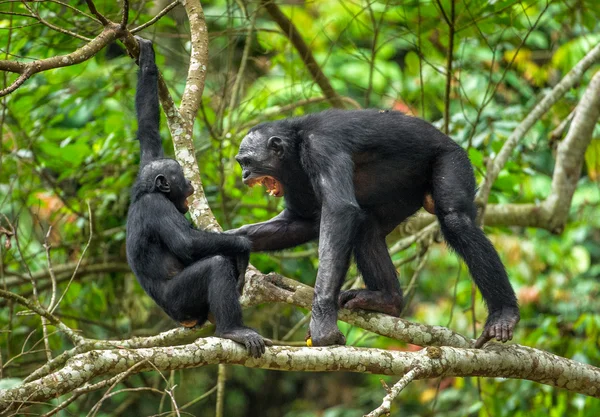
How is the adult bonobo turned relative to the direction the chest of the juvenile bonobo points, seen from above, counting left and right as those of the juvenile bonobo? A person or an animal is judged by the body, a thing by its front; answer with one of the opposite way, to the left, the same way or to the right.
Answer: the opposite way

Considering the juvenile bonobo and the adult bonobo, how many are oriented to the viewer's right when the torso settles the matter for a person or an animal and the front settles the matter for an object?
1

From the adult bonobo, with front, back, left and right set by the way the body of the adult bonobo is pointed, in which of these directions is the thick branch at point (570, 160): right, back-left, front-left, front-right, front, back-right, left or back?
back-right

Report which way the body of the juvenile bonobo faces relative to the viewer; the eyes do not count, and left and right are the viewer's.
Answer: facing to the right of the viewer

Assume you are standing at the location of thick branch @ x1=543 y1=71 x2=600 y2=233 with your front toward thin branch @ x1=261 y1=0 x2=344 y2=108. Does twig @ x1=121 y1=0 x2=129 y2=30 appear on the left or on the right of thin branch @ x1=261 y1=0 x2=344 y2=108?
left

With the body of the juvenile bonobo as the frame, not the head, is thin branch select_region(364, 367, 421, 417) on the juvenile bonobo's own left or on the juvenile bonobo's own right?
on the juvenile bonobo's own right

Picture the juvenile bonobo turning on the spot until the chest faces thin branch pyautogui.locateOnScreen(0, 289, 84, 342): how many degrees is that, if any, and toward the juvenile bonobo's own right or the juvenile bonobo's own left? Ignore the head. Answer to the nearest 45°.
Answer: approximately 135° to the juvenile bonobo's own right

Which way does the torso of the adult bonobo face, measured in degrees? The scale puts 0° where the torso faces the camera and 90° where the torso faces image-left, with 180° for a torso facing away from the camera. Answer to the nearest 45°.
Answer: approximately 90°

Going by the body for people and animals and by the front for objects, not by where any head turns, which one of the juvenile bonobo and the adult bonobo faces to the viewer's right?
the juvenile bonobo

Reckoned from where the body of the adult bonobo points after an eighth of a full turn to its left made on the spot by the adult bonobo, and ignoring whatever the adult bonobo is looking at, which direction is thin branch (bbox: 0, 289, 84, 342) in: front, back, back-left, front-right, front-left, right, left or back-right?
front
